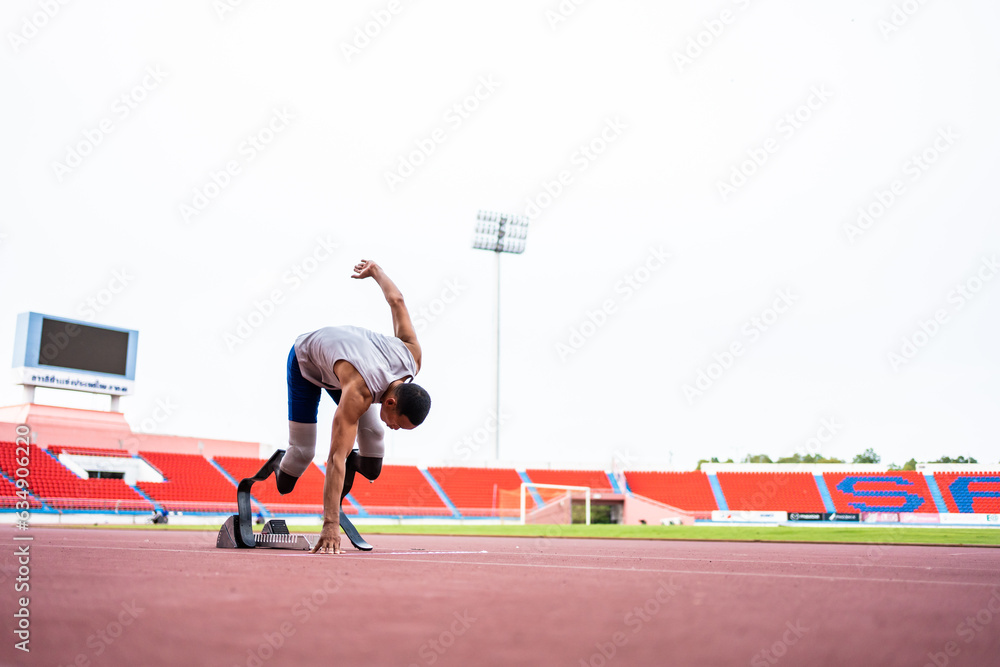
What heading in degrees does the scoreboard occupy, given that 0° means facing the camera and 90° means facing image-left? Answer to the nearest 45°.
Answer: approximately 315°

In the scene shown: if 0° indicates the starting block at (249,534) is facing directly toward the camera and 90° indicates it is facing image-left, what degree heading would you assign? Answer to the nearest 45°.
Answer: approximately 270°

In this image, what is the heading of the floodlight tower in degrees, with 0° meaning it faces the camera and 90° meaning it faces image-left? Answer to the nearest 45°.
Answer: approximately 0°

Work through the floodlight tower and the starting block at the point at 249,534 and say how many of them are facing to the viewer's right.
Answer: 1

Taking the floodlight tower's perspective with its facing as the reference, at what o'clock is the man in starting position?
The man in starting position is roughly at 12 o'clock from the floodlight tower.

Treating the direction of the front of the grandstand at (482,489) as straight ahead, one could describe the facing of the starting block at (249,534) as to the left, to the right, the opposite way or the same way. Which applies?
to the left

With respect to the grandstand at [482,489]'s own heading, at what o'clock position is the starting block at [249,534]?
The starting block is roughly at 12 o'clock from the grandstand.
